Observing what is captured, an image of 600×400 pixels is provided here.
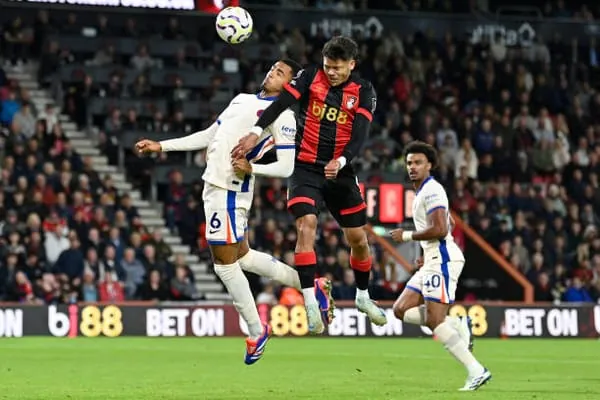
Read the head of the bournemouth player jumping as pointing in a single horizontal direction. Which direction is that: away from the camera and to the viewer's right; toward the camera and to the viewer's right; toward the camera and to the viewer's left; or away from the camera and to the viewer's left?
toward the camera and to the viewer's left

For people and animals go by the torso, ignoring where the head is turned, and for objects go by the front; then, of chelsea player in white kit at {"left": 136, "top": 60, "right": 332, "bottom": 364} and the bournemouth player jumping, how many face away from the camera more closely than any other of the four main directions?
0

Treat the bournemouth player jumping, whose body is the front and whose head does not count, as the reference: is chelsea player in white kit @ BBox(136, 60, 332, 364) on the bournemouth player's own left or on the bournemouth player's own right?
on the bournemouth player's own right

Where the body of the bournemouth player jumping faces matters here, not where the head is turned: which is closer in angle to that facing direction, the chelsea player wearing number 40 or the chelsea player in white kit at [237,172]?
the chelsea player in white kit

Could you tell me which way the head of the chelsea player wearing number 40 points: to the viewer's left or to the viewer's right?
to the viewer's left

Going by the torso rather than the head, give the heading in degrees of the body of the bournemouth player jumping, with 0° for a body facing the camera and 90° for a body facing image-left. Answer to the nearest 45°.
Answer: approximately 0°
